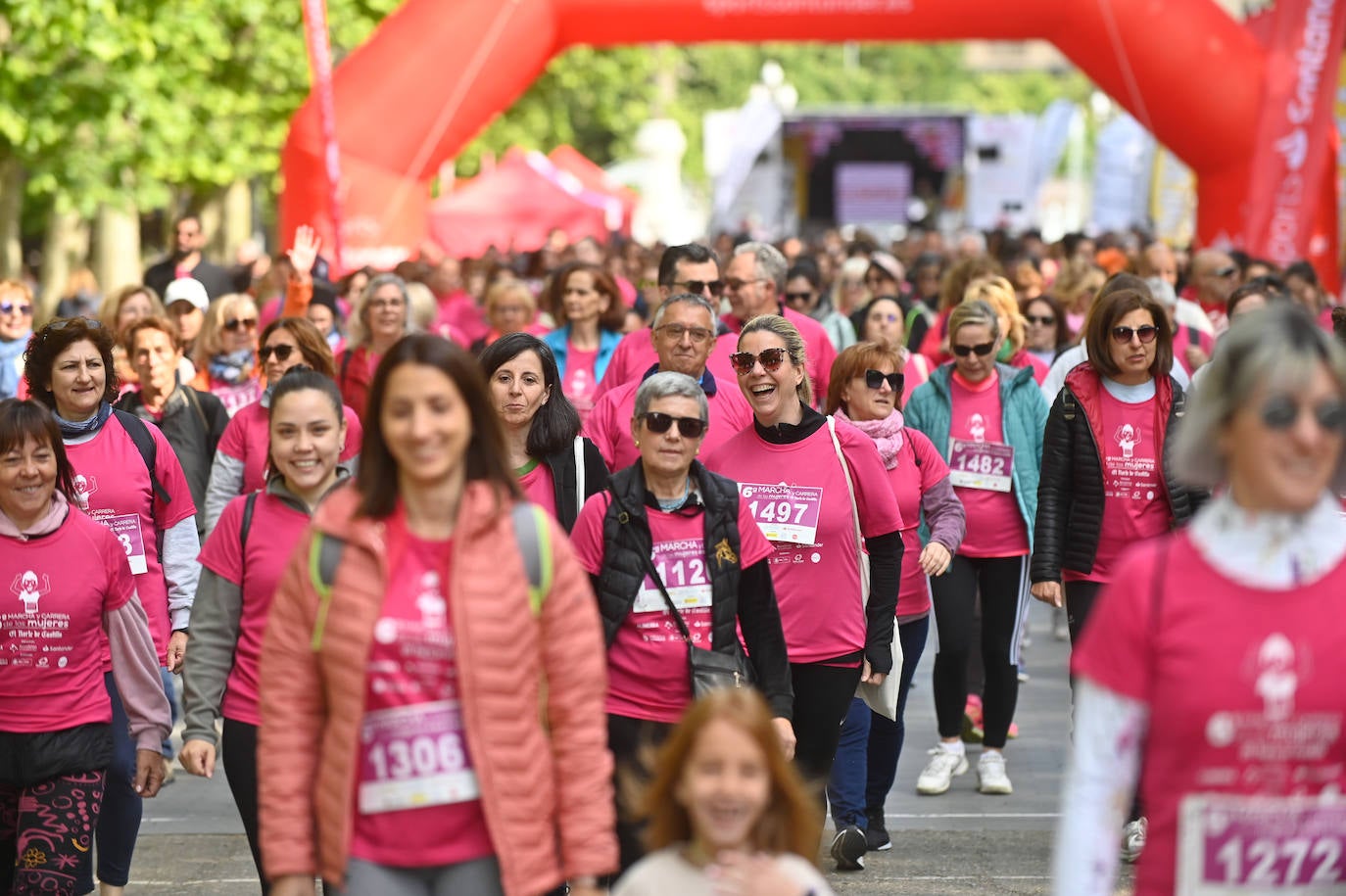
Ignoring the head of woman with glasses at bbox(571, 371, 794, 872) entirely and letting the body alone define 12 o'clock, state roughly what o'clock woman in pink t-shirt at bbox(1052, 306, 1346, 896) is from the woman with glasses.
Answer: The woman in pink t-shirt is roughly at 11 o'clock from the woman with glasses.

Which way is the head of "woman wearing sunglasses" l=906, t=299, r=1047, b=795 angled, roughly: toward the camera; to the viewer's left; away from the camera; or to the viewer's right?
toward the camera

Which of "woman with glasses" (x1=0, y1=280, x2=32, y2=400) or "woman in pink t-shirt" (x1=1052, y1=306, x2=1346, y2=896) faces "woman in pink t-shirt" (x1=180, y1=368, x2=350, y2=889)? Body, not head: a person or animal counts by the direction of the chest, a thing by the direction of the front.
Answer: the woman with glasses

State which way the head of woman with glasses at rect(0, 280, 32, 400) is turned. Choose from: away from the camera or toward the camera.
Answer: toward the camera

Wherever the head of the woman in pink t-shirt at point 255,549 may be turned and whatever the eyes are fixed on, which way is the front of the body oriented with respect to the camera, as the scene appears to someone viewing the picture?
toward the camera

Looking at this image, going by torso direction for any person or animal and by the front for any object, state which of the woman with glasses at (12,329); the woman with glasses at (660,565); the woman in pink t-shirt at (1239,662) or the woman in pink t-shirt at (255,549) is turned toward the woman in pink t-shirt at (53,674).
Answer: the woman with glasses at (12,329)

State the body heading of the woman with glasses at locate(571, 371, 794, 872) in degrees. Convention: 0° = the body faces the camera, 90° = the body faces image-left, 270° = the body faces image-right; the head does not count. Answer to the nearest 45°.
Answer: approximately 0°

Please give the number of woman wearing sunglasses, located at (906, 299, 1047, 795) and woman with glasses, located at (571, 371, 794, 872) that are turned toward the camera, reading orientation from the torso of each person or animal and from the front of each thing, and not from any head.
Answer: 2

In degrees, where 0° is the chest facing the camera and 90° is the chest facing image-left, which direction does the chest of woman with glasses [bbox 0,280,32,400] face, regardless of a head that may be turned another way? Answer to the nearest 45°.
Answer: approximately 0°

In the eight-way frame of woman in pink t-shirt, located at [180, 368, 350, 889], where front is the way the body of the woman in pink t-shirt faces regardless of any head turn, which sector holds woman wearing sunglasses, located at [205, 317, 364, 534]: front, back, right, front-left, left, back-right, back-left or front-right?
back

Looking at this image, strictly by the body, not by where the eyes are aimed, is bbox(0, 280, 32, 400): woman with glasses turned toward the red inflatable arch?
no

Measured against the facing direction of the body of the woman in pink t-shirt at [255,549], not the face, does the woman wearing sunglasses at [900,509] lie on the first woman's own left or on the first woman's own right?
on the first woman's own left

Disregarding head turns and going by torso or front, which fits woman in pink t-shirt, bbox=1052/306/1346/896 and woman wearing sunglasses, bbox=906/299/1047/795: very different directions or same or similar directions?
same or similar directions

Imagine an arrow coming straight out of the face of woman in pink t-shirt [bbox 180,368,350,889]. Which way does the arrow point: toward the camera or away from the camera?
toward the camera

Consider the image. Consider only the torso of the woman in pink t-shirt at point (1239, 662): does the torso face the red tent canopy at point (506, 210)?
no

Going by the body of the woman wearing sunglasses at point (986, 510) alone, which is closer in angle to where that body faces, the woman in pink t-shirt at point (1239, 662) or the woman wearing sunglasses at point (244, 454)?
the woman in pink t-shirt

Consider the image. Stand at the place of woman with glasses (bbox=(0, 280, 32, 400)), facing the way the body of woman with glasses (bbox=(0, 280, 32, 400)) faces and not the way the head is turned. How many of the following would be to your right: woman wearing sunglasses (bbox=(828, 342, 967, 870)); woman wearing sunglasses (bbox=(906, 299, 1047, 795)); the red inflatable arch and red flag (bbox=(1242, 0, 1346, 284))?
0

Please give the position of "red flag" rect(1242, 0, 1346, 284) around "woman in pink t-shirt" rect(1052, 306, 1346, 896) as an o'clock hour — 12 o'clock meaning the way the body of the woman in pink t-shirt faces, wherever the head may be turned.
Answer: The red flag is roughly at 6 o'clock from the woman in pink t-shirt.

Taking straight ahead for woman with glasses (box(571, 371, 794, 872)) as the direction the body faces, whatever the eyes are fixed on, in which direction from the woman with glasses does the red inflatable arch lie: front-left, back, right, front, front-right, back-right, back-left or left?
back

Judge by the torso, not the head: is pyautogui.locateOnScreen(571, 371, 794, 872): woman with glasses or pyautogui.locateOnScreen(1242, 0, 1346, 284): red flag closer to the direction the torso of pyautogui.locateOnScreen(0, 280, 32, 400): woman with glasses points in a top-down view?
the woman with glasses

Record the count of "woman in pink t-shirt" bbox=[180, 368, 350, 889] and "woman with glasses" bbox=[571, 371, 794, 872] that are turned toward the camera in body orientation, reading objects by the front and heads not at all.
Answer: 2
